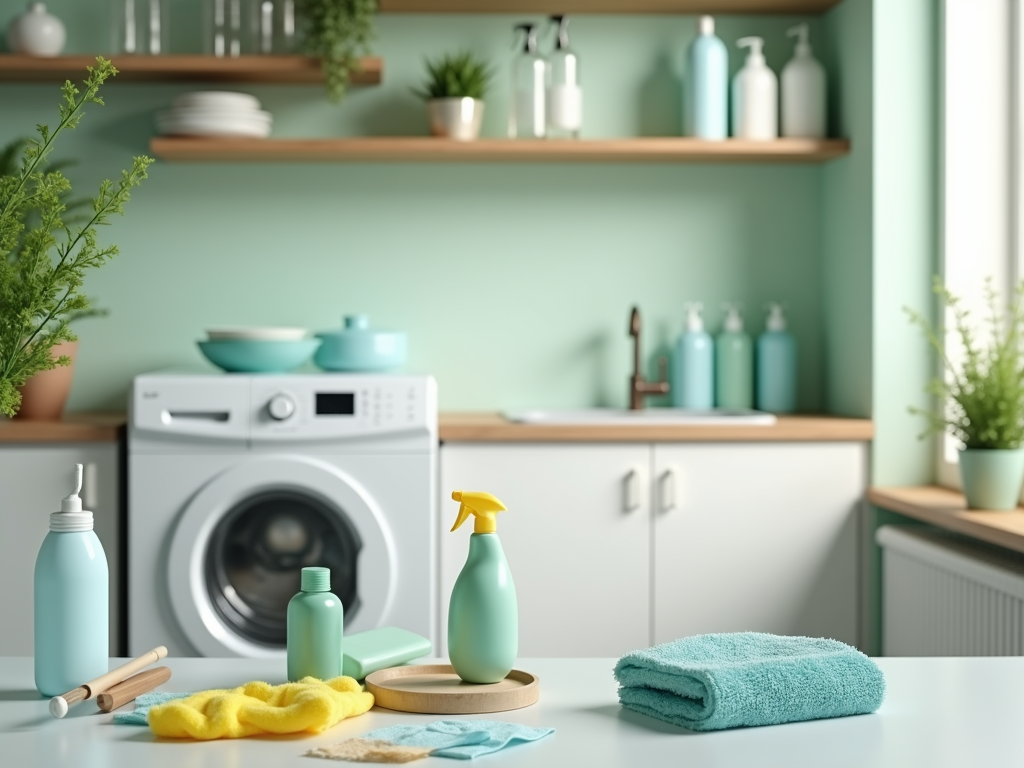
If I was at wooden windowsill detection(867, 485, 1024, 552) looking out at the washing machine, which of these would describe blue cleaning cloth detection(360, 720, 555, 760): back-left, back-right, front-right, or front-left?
front-left

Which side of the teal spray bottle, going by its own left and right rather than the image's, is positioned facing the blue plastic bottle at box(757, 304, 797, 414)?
right

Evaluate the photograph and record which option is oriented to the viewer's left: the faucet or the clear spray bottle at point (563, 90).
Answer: the clear spray bottle

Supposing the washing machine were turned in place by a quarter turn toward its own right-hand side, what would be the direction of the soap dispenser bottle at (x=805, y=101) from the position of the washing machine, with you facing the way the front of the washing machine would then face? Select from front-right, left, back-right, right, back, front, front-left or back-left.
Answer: back

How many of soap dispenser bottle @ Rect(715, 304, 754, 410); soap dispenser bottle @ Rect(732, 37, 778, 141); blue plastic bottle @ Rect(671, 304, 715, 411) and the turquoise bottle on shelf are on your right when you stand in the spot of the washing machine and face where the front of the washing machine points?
0

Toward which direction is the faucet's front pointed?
toward the camera

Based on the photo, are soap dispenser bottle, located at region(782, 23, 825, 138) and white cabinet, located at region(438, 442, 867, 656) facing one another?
no

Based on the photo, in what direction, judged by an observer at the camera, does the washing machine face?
facing the viewer

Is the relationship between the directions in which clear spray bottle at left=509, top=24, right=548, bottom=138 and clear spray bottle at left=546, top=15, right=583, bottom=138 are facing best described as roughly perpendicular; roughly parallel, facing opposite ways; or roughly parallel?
roughly parallel

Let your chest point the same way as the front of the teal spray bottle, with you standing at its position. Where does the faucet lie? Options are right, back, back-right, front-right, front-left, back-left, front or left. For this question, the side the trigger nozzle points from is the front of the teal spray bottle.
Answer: right

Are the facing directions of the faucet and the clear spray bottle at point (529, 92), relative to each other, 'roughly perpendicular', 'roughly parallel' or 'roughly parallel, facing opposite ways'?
roughly perpendicular

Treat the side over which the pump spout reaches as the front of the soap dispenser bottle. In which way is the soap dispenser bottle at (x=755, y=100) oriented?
to the viewer's left

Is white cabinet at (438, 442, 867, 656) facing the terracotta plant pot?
no

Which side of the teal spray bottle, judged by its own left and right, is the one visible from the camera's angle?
left

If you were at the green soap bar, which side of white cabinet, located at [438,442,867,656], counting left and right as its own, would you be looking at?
front

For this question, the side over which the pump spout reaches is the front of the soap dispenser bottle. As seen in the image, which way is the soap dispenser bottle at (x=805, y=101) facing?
to the viewer's left
